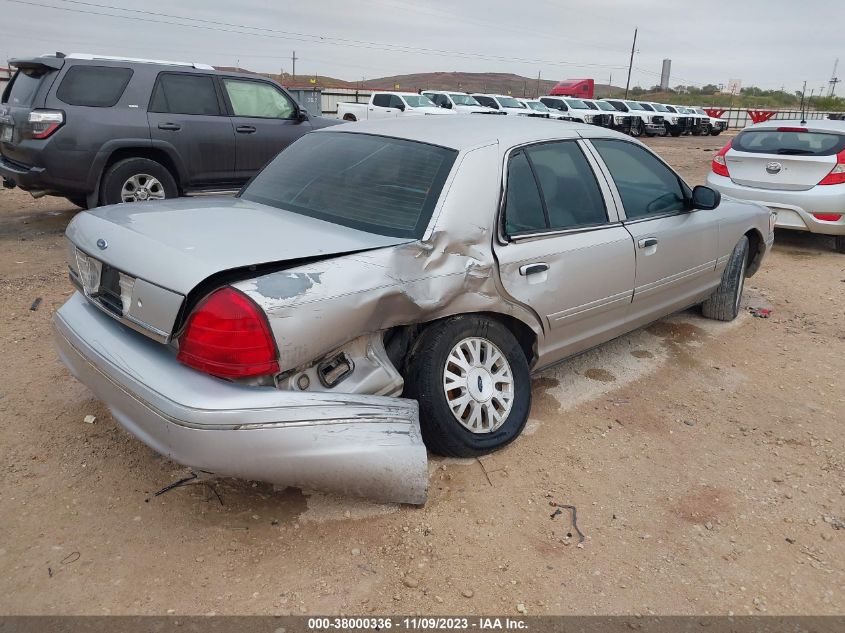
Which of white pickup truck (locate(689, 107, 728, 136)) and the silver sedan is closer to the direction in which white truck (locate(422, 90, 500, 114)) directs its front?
the silver sedan

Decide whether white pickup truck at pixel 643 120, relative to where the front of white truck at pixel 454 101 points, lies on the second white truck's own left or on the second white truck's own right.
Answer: on the second white truck's own left

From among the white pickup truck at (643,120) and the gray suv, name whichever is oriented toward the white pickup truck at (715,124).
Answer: the gray suv

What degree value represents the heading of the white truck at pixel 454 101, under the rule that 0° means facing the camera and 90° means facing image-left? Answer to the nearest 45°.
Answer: approximately 315°

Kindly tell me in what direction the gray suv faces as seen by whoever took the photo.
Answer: facing away from the viewer and to the right of the viewer
